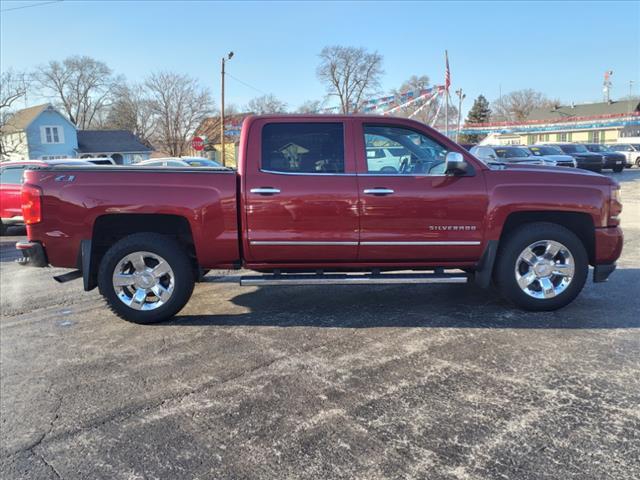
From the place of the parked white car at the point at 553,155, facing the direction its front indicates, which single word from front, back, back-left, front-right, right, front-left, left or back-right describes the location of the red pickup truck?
front-right

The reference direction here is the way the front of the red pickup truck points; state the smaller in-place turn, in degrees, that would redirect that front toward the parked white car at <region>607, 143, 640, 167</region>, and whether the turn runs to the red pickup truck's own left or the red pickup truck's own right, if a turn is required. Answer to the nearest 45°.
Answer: approximately 45° to the red pickup truck's own left

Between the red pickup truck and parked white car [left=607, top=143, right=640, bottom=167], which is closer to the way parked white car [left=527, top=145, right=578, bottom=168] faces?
the red pickup truck

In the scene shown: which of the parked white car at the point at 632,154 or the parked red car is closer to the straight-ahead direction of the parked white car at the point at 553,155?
the parked red car

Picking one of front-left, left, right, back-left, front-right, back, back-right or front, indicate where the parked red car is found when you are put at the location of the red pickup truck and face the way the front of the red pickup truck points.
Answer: back-left

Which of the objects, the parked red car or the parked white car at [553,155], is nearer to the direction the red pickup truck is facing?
the parked white car

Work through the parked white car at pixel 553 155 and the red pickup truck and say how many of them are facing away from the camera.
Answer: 0

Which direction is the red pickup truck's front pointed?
to the viewer's right

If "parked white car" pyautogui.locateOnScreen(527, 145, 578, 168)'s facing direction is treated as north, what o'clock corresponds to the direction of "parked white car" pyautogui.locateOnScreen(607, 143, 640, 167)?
"parked white car" pyautogui.locateOnScreen(607, 143, 640, 167) is roughly at 8 o'clock from "parked white car" pyautogui.locateOnScreen(527, 145, 578, 168).

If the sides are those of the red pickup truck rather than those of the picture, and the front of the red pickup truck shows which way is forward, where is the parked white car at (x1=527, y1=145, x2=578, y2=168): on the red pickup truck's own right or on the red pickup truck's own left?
on the red pickup truck's own left
